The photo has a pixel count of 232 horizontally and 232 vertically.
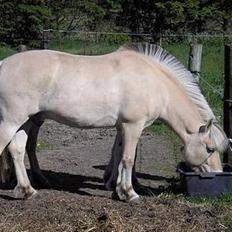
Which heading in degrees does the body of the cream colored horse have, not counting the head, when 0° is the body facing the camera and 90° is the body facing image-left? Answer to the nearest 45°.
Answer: approximately 270°

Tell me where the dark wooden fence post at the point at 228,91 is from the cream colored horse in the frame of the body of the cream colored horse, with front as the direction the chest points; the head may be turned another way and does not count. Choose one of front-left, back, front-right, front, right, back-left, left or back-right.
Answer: front-left

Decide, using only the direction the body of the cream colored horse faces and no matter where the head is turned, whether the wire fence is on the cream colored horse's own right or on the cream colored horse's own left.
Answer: on the cream colored horse's own left

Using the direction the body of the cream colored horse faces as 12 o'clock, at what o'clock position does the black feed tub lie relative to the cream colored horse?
The black feed tub is roughly at 12 o'clock from the cream colored horse.

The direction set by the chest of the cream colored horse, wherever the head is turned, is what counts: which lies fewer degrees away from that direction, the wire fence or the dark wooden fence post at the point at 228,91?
the dark wooden fence post

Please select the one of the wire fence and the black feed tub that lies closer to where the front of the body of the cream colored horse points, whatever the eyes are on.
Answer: the black feed tub
